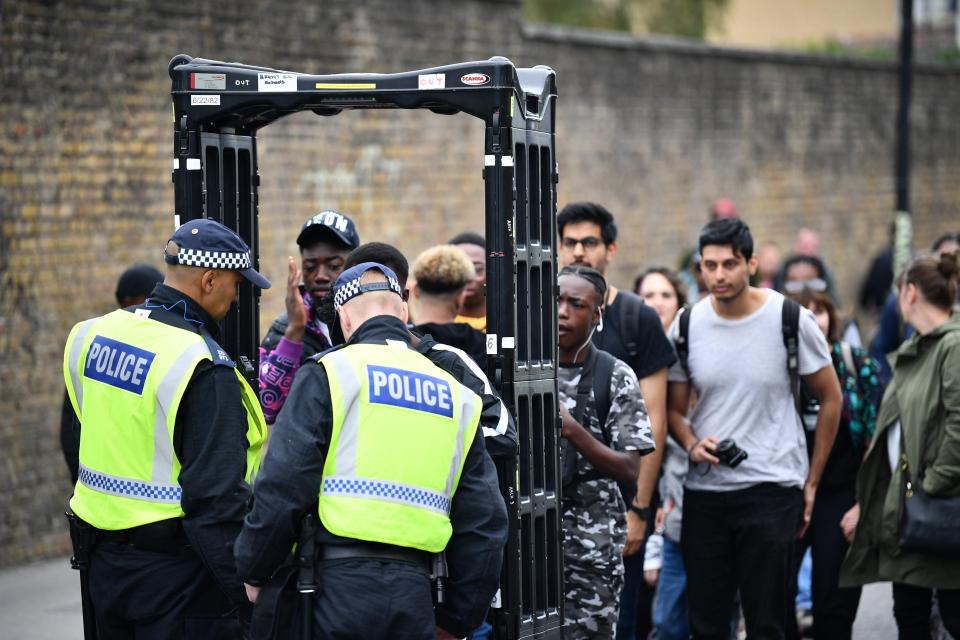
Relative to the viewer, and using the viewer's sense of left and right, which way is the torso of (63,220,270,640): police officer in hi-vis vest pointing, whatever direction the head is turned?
facing away from the viewer and to the right of the viewer

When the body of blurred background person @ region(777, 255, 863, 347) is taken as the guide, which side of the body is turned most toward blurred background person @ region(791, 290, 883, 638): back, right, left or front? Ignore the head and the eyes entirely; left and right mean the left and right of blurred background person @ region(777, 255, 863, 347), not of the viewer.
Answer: front

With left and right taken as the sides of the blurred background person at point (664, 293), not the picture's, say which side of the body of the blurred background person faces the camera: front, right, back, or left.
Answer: front

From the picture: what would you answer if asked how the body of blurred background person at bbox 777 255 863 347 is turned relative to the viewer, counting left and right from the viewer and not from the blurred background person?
facing the viewer

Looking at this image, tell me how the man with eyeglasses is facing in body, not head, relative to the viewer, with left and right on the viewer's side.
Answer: facing the viewer and to the left of the viewer

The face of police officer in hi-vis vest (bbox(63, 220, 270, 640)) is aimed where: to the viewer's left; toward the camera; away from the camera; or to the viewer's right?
to the viewer's right

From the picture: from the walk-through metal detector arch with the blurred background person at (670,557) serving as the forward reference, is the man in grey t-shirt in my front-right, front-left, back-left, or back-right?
front-right

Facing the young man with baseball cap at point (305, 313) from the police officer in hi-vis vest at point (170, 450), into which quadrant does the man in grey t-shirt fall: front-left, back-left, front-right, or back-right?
front-right

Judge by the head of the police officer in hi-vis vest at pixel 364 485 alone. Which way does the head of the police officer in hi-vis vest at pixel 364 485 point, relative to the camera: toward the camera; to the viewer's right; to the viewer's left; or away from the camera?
away from the camera

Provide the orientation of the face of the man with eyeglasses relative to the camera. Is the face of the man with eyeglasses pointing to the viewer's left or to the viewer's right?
to the viewer's left

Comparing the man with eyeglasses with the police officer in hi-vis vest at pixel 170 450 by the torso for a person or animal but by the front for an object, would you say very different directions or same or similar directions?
very different directions

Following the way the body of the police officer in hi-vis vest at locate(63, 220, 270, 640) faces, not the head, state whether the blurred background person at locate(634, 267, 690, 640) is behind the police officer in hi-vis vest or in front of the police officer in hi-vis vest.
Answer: in front

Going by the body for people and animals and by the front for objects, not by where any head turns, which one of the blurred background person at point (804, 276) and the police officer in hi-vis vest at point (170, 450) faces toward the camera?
the blurred background person

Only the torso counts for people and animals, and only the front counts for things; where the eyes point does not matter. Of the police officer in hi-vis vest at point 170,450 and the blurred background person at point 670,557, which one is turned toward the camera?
the blurred background person

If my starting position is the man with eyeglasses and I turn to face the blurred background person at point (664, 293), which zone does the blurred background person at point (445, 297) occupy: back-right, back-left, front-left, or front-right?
back-left

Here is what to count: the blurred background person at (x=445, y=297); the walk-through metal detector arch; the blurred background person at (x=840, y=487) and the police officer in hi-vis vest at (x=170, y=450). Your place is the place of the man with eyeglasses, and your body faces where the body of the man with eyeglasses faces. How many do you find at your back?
1

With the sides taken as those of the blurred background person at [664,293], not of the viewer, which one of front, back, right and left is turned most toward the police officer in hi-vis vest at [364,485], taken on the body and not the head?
front
